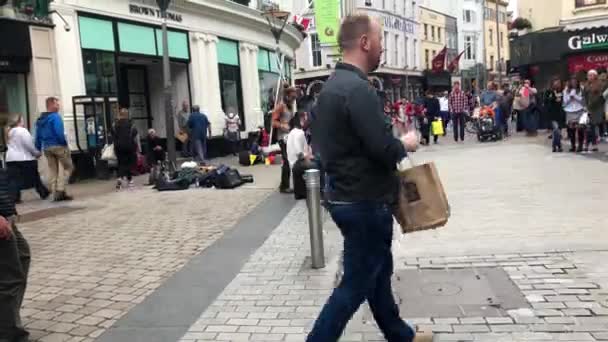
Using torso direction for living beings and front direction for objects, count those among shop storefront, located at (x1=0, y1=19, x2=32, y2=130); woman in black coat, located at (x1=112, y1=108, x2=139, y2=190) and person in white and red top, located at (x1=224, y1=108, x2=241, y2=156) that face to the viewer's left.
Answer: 0

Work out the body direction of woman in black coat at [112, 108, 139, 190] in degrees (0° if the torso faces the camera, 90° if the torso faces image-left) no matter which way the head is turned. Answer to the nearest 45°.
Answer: approximately 180°

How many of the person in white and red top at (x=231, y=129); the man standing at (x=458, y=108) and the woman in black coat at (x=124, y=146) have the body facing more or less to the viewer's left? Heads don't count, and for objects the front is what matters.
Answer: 0

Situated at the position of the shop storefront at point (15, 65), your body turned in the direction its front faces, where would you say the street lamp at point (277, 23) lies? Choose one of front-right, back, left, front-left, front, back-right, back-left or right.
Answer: left

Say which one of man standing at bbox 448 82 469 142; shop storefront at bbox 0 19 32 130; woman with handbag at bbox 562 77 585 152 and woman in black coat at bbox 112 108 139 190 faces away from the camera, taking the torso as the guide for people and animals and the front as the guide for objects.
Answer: the woman in black coat

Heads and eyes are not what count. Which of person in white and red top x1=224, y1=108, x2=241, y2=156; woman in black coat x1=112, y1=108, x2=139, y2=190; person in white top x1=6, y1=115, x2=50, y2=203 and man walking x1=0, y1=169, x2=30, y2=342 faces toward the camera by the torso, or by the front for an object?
the person in white and red top

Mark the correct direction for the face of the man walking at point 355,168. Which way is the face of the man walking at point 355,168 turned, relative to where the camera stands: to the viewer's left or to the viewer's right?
to the viewer's right

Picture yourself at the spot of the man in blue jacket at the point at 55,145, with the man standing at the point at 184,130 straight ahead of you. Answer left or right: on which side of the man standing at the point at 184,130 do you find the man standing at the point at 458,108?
right

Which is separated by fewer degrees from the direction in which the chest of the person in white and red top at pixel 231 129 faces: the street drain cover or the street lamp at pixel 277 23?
the street drain cover

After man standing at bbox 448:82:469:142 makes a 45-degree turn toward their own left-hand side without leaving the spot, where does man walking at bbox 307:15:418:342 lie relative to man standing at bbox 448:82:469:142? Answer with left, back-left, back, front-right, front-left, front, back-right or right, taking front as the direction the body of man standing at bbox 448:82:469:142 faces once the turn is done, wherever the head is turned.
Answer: front-right

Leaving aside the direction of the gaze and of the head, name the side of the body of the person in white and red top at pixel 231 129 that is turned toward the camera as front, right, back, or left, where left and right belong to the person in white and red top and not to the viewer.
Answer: front

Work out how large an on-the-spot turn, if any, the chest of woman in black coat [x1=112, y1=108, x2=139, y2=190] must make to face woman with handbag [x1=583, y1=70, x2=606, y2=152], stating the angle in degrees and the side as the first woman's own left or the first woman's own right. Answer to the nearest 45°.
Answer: approximately 90° to the first woman's own right
